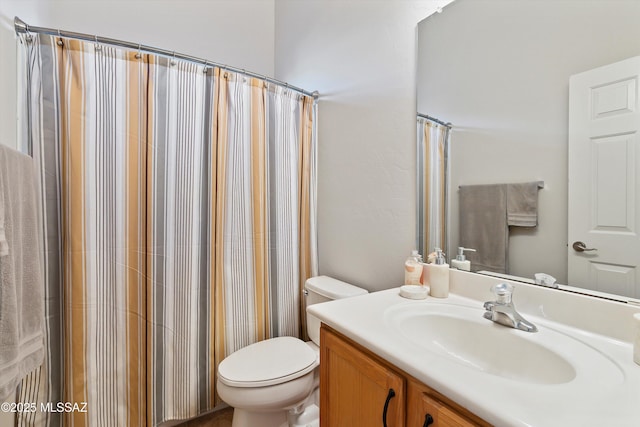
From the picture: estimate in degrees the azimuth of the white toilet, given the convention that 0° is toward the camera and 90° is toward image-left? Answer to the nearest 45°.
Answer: approximately 45°

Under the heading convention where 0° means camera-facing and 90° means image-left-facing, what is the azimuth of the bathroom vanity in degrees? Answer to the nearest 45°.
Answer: approximately 45°

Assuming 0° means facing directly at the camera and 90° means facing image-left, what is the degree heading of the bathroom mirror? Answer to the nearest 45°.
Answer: approximately 45°

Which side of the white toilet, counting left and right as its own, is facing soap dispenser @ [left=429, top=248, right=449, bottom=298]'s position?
left

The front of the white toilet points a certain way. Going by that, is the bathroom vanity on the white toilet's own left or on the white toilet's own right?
on the white toilet's own left

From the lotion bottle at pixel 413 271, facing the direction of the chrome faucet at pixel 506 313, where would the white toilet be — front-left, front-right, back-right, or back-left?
back-right

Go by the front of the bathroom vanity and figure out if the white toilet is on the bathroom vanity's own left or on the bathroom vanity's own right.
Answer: on the bathroom vanity's own right
